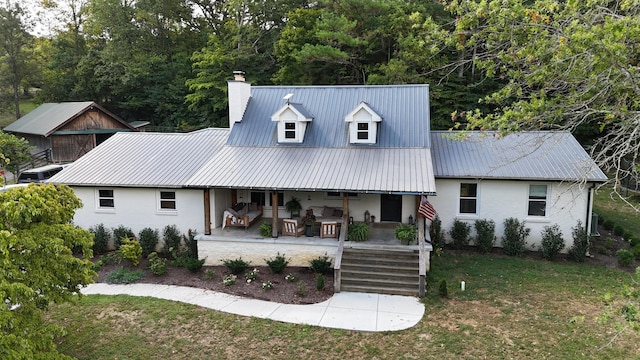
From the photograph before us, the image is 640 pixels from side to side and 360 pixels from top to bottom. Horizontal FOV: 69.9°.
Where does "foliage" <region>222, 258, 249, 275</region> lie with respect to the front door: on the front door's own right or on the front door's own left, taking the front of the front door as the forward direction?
on the front door's own right

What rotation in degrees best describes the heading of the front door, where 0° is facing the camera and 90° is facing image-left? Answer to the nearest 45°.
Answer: approximately 0°

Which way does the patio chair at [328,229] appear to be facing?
away from the camera

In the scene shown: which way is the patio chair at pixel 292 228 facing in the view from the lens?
facing away from the viewer and to the right of the viewer

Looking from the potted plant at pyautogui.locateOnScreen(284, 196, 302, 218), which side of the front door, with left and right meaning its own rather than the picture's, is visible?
right

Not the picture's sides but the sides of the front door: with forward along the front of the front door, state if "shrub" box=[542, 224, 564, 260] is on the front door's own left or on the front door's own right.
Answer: on the front door's own left

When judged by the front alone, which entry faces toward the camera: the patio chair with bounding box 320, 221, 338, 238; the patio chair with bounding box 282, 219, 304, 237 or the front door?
the front door

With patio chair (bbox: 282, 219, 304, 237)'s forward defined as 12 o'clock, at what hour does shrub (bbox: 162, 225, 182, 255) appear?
The shrub is roughly at 8 o'clock from the patio chair.

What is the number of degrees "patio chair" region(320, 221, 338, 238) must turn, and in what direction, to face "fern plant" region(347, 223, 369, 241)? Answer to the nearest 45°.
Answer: approximately 135° to its right

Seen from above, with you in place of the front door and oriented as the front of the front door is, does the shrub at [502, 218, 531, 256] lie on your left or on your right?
on your left
